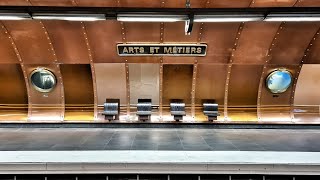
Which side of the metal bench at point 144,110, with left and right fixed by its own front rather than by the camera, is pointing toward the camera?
front

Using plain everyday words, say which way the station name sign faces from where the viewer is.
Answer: facing the viewer

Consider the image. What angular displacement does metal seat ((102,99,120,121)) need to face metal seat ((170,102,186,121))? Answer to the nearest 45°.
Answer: approximately 90° to its left

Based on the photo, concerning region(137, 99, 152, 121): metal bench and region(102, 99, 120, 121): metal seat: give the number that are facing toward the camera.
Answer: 2

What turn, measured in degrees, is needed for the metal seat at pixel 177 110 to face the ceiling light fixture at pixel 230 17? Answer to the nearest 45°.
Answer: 0° — it already faces it

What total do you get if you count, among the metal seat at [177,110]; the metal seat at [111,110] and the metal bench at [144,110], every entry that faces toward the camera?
3

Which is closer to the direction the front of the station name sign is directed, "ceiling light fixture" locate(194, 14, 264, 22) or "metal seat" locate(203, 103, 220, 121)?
the ceiling light fixture
